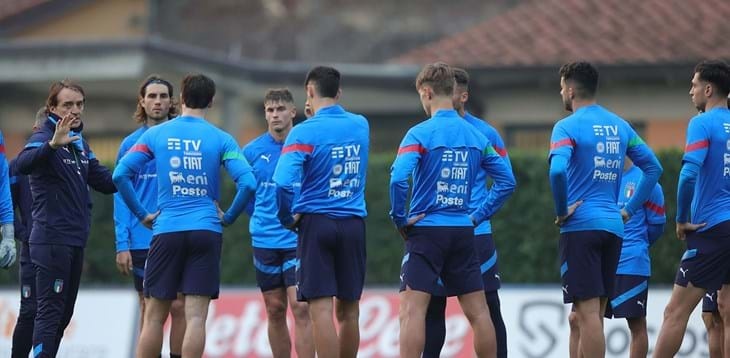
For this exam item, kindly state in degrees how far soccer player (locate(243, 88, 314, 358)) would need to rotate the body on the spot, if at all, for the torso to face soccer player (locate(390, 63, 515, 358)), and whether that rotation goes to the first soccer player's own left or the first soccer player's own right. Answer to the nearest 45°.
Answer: approximately 45° to the first soccer player's own left

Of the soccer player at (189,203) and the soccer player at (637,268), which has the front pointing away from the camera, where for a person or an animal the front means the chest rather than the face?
the soccer player at (189,203)

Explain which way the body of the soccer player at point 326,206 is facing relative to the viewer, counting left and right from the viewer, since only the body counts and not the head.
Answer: facing away from the viewer and to the left of the viewer

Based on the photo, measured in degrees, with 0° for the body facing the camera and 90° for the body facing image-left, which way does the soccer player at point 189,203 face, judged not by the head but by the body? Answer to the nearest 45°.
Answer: approximately 180°

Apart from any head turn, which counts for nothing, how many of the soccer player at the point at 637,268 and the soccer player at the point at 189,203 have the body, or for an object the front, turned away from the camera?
1

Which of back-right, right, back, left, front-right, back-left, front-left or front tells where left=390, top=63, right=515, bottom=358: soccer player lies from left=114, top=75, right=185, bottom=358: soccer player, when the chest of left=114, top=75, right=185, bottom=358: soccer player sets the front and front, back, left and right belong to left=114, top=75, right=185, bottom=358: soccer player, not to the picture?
front-left

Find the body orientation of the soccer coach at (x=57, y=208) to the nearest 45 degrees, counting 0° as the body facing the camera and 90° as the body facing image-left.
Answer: approximately 315°

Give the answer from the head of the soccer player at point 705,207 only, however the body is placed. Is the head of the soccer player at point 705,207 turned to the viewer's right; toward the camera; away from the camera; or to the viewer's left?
to the viewer's left

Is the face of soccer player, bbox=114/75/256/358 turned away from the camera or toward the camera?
away from the camera

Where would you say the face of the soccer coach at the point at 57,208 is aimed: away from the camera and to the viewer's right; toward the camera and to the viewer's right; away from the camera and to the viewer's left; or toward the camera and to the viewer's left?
toward the camera and to the viewer's right

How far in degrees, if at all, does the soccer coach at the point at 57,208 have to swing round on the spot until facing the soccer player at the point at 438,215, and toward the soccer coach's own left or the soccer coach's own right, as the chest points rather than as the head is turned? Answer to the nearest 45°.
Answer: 0° — they already face them

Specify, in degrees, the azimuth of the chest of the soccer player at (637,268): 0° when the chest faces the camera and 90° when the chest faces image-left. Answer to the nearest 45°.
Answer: approximately 45°

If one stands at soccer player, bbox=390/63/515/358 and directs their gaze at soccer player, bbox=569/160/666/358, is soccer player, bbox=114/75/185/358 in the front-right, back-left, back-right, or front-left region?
back-left
